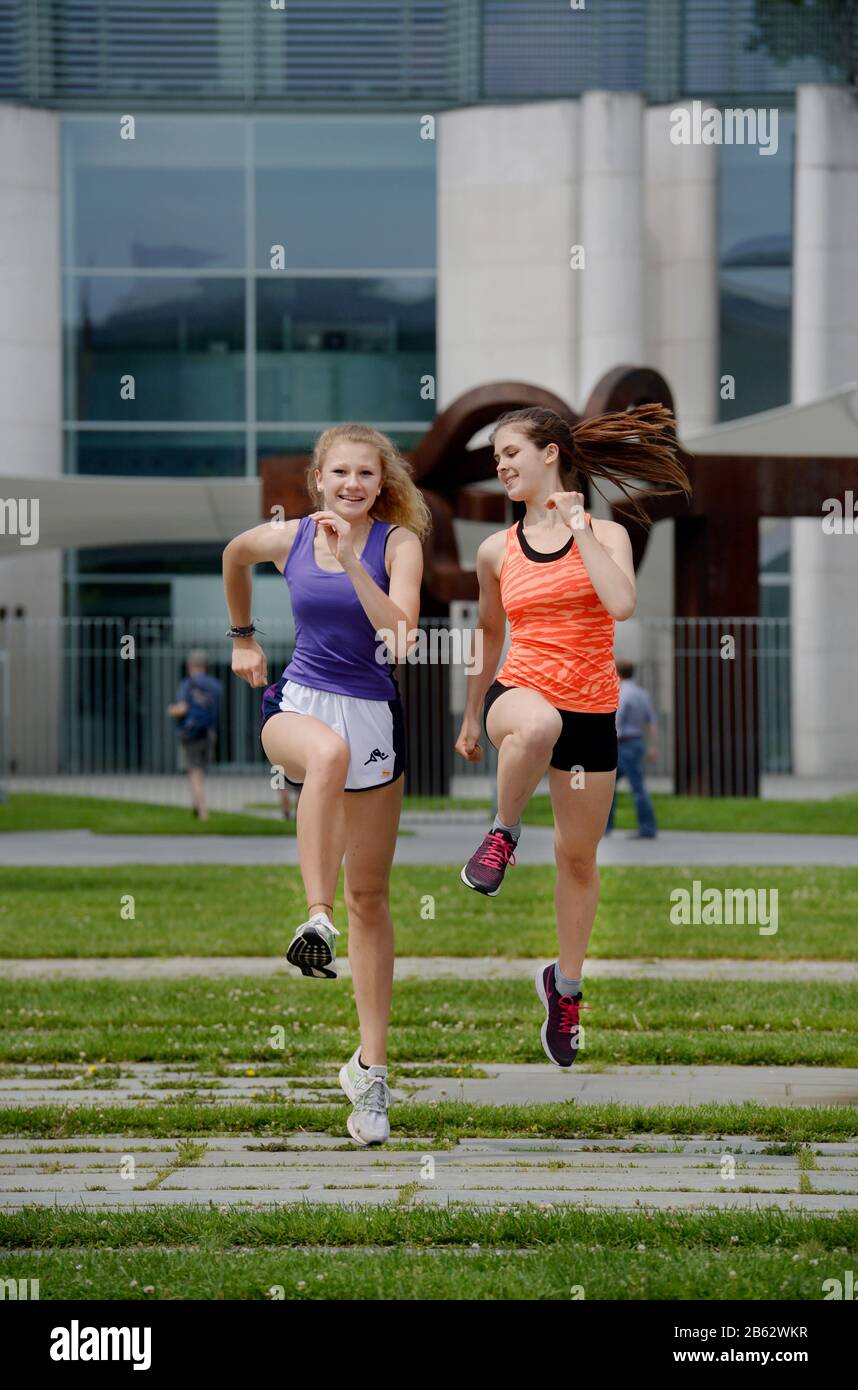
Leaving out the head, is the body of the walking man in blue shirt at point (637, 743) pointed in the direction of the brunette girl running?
no

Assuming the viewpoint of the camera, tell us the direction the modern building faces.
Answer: facing the viewer

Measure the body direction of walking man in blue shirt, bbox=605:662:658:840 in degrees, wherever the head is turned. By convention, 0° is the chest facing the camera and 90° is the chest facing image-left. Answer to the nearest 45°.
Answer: approximately 135°

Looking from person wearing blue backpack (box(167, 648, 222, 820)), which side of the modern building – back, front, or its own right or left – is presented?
front

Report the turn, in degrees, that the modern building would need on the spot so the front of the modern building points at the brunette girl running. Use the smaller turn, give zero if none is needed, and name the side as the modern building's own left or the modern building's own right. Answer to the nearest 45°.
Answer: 0° — it already faces them
